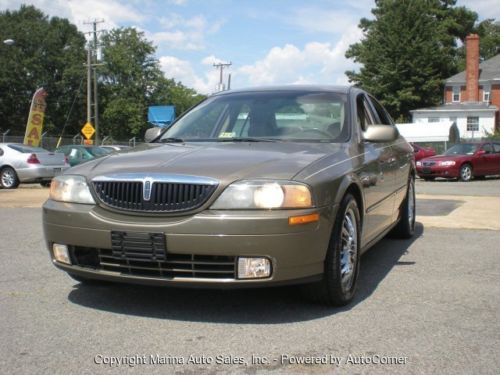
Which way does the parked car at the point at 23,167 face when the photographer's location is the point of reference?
facing away from the viewer and to the left of the viewer

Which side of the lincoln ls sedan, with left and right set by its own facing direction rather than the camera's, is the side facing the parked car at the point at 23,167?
right

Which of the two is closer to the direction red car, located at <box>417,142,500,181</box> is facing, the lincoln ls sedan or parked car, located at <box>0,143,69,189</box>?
the parked car

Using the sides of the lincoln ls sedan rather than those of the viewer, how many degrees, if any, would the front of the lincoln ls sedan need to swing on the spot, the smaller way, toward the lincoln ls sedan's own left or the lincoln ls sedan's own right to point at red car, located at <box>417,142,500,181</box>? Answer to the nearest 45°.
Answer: approximately 180°

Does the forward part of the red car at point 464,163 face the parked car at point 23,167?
yes

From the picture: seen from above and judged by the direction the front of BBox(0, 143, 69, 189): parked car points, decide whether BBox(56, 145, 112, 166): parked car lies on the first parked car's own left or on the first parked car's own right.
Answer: on the first parked car's own right

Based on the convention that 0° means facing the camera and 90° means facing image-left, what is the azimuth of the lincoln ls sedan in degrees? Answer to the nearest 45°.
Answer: approximately 45°

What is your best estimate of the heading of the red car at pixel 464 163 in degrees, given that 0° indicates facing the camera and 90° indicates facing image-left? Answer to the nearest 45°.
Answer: approximately 45°

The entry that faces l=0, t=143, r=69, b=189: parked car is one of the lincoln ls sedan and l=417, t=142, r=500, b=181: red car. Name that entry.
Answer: the red car

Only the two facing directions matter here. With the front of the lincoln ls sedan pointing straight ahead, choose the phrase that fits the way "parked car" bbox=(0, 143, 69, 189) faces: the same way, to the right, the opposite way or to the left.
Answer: to the right

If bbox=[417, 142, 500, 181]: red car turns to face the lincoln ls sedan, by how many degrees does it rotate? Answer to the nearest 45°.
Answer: approximately 45° to its left
